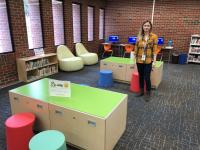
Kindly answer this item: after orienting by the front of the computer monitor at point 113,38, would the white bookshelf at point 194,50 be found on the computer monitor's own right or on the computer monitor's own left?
on the computer monitor's own left

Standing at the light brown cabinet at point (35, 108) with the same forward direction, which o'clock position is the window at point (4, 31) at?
The window is roughly at 4 o'clock from the light brown cabinet.

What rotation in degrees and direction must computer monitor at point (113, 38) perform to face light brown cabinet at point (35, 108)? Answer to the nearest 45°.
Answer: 0° — it already faces it

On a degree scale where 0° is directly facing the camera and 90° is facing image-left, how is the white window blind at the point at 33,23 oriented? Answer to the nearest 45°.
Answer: approximately 315°

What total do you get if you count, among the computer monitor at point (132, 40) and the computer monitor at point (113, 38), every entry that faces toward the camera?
2

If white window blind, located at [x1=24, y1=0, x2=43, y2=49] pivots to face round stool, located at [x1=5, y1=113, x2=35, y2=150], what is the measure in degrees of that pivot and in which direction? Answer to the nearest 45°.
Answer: approximately 45° to its right

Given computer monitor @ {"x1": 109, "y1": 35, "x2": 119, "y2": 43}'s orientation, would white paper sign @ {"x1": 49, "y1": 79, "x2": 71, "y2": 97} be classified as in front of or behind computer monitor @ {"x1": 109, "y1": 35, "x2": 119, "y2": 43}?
in front
